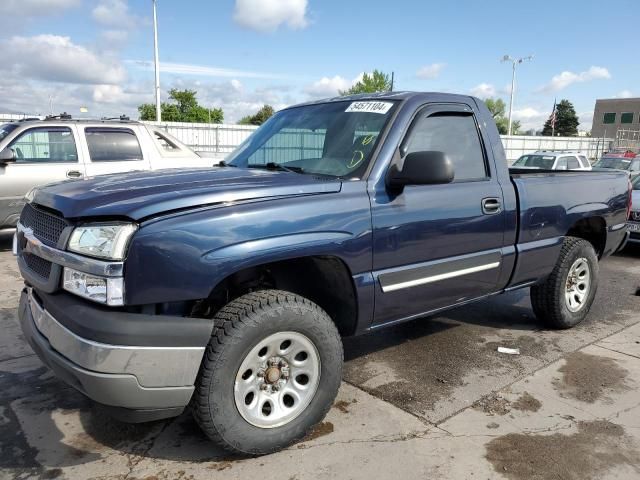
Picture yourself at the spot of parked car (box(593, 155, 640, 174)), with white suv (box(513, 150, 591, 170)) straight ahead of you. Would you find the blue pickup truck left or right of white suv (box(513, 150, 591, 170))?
left

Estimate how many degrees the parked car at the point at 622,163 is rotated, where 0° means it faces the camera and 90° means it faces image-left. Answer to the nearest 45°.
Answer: approximately 45°

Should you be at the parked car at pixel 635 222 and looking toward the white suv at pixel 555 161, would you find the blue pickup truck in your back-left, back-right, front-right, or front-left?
back-left

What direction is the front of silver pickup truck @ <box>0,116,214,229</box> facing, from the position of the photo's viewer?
facing to the left of the viewer

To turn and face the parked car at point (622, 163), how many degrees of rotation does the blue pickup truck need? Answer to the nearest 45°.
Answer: approximately 180°

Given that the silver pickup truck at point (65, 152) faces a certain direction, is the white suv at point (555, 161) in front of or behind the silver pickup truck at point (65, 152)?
behind

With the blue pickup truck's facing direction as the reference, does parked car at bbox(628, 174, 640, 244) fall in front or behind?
behind

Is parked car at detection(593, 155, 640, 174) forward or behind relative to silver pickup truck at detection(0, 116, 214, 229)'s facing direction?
behind
